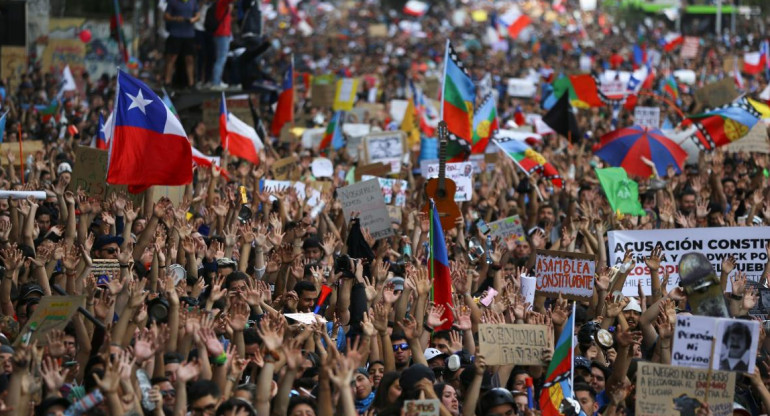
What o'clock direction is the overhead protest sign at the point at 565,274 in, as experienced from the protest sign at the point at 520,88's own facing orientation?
The overhead protest sign is roughly at 12 o'clock from the protest sign.

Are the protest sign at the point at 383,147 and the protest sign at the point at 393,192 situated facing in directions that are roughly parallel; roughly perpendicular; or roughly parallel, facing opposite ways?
roughly parallel

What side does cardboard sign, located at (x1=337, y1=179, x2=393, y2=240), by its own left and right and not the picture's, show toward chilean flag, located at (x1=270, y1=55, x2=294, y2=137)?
back

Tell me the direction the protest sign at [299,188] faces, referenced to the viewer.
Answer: facing the viewer

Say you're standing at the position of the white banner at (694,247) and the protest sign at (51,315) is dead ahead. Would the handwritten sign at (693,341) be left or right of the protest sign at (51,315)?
left

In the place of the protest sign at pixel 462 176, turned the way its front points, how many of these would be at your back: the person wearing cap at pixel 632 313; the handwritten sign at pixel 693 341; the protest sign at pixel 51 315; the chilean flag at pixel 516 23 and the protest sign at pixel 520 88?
2

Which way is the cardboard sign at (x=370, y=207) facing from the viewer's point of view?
toward the camera

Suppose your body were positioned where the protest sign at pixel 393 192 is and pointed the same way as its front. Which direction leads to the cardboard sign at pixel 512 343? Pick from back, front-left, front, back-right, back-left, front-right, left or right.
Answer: front

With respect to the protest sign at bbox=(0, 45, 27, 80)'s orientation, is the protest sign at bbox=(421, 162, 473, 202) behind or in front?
in front

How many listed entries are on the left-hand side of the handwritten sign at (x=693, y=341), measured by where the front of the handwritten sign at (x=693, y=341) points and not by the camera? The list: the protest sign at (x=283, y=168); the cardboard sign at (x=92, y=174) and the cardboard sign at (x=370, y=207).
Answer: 0

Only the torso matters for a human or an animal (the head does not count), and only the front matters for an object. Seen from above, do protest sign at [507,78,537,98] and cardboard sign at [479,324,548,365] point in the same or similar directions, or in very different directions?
same or similar directions

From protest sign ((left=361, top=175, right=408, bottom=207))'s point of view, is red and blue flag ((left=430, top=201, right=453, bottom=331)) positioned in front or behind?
in front

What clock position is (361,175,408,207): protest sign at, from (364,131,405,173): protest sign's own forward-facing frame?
(361,175,408,207): protest sign is roughly at 12 o'clock from (364,131,405,173): protest sign.

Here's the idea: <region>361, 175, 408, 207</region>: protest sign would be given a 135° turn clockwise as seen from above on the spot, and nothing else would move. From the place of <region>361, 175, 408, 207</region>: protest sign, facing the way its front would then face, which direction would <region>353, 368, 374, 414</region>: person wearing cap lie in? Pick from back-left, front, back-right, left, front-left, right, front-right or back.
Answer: back-left

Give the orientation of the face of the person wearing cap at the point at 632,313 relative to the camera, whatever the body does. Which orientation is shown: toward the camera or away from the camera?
toward the camera

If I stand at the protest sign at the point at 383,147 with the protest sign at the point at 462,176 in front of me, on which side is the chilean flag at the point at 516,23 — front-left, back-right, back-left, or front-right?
back-left

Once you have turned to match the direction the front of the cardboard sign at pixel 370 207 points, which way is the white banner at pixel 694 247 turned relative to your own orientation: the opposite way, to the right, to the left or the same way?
the same way

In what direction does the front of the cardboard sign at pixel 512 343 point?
toward the camera
